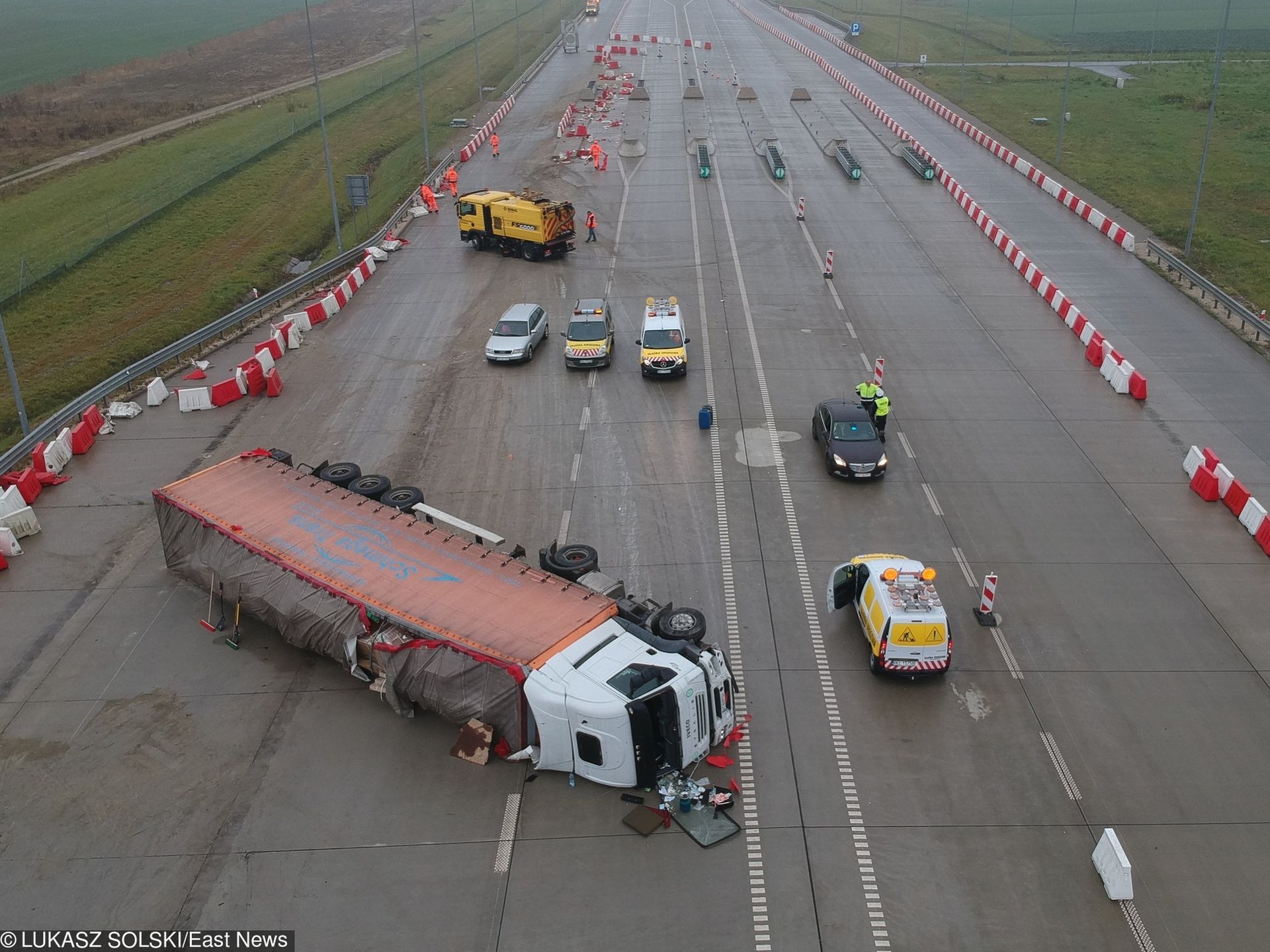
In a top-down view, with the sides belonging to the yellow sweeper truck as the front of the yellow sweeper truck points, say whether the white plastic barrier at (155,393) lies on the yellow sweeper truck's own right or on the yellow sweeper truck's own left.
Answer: on the yellow sweeper truck's own left

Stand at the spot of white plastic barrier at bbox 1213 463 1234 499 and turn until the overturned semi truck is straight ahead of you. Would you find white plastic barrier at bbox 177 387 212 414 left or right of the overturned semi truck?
right

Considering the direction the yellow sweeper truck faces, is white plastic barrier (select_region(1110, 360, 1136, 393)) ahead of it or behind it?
behind

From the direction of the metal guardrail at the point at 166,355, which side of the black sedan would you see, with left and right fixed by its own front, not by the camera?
right

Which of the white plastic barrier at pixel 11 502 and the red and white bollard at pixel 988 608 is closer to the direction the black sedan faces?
the red and white bollard

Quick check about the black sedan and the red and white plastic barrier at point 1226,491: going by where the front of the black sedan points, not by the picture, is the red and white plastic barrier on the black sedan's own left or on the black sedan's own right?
on the black sedan's own left

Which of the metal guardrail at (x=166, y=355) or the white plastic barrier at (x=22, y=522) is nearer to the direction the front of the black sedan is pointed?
the white plastic barrier

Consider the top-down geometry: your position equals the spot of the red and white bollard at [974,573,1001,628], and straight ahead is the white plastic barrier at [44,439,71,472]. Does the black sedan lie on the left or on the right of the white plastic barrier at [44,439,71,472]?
right

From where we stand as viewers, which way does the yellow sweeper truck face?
facing away from the viewer and to the left of the viewer

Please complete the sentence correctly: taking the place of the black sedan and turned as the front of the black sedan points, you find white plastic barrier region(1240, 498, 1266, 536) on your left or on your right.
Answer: on your left

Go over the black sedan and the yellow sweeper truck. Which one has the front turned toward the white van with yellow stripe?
the black sedan

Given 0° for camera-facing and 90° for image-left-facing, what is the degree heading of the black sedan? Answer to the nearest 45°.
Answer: approximately 0°

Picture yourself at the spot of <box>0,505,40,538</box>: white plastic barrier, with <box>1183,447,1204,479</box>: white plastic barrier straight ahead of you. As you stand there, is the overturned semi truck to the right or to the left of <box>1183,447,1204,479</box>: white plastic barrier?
right

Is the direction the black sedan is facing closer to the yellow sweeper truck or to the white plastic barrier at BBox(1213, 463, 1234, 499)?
the white plastic barrier

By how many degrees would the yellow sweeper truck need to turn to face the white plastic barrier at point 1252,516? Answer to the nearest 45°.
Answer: approximately 180°

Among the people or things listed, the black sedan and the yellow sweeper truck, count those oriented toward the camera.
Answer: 1
